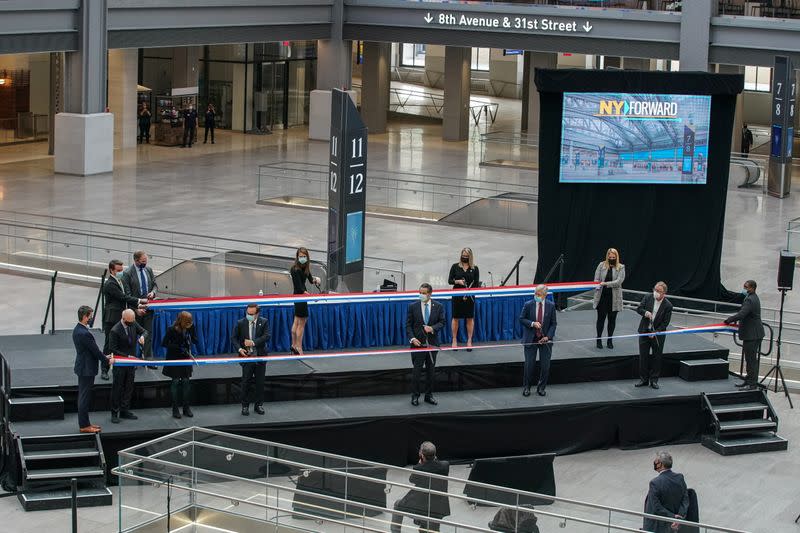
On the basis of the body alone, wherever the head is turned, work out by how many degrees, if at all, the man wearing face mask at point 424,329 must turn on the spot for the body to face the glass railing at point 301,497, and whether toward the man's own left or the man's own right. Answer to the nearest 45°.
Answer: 0° — they already face it

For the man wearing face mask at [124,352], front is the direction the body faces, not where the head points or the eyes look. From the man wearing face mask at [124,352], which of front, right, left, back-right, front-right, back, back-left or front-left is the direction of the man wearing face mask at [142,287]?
back-left

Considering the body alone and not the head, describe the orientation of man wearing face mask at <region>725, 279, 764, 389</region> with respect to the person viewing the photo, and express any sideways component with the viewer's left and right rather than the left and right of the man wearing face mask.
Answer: facing to the left of the viewer

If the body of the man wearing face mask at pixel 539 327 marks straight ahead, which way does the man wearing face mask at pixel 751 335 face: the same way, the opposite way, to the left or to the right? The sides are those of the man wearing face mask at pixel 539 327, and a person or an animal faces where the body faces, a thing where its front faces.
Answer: to the right

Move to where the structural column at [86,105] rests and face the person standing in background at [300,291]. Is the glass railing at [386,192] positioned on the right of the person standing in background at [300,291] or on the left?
left

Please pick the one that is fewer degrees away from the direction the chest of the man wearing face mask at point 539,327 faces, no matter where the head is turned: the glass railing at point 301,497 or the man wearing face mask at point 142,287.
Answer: the glass railing

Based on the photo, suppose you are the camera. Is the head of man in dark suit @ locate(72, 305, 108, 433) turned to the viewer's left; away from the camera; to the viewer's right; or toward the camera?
to the viewer's right
